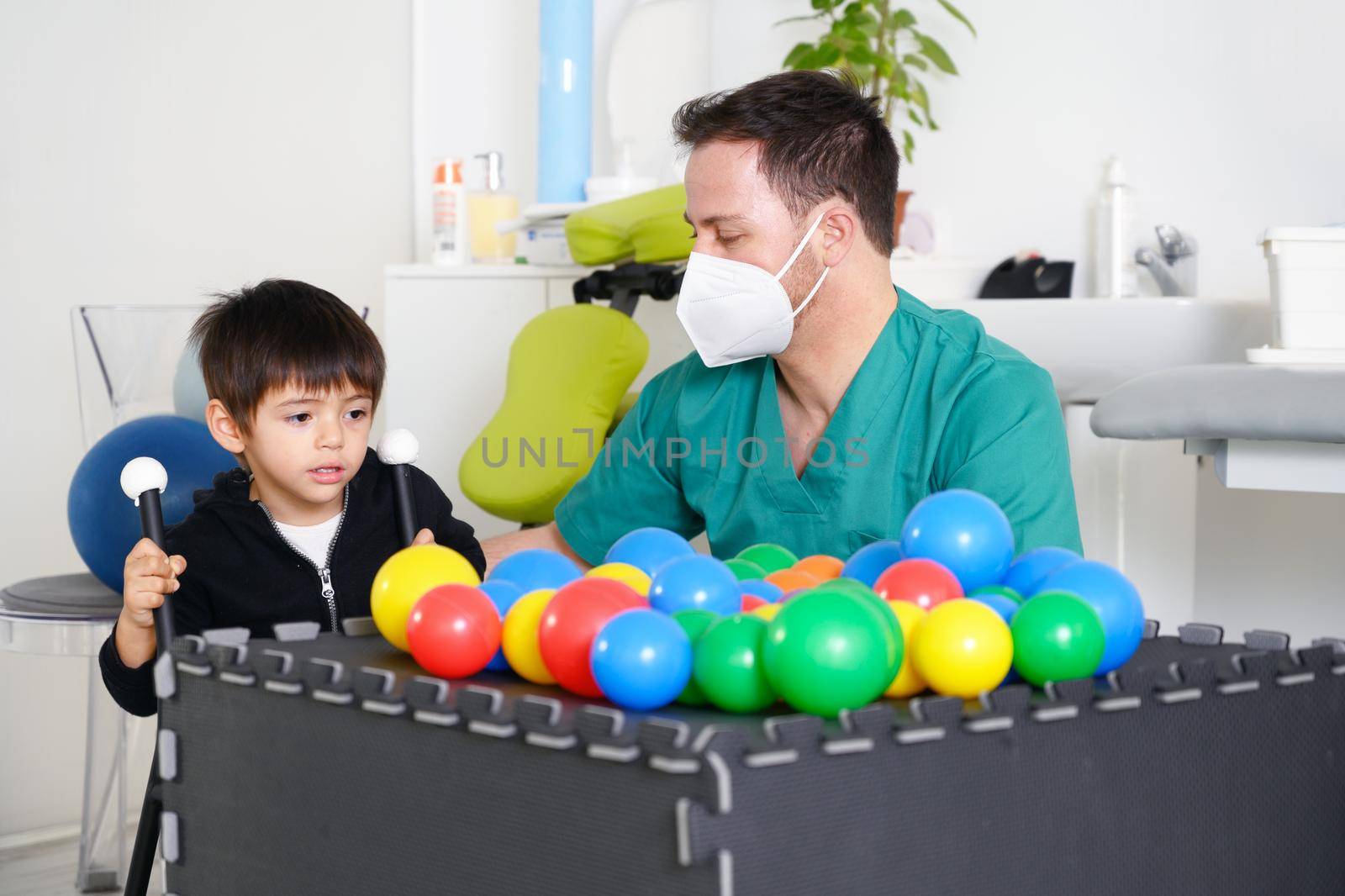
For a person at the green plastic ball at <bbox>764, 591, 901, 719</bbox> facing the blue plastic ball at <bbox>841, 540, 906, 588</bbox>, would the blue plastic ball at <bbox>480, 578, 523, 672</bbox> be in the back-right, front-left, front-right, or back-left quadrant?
front-left

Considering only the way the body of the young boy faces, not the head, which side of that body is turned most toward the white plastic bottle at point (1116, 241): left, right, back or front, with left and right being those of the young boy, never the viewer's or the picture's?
left

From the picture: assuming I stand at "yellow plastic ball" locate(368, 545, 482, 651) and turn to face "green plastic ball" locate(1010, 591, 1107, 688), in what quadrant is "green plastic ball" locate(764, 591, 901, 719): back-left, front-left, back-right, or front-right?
front-right

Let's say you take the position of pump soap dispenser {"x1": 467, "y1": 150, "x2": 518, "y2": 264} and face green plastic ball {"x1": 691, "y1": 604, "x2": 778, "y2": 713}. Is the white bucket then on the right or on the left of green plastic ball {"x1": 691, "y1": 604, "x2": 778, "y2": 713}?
left

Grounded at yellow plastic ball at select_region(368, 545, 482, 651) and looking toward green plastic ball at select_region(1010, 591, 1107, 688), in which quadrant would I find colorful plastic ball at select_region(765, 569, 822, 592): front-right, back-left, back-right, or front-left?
front-left

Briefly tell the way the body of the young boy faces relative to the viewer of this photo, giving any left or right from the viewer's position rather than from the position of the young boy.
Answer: facing the viewer and to the right of the viewer

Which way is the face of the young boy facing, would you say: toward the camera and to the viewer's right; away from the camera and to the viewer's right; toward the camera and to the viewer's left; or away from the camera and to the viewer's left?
toward the camera and to the viewer's right

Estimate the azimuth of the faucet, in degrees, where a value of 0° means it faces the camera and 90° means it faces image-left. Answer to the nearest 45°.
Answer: approximately 90°

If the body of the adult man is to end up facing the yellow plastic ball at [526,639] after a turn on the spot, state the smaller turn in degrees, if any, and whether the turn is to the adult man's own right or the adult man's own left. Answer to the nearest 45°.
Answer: approximately 45° to the adult man's own left
